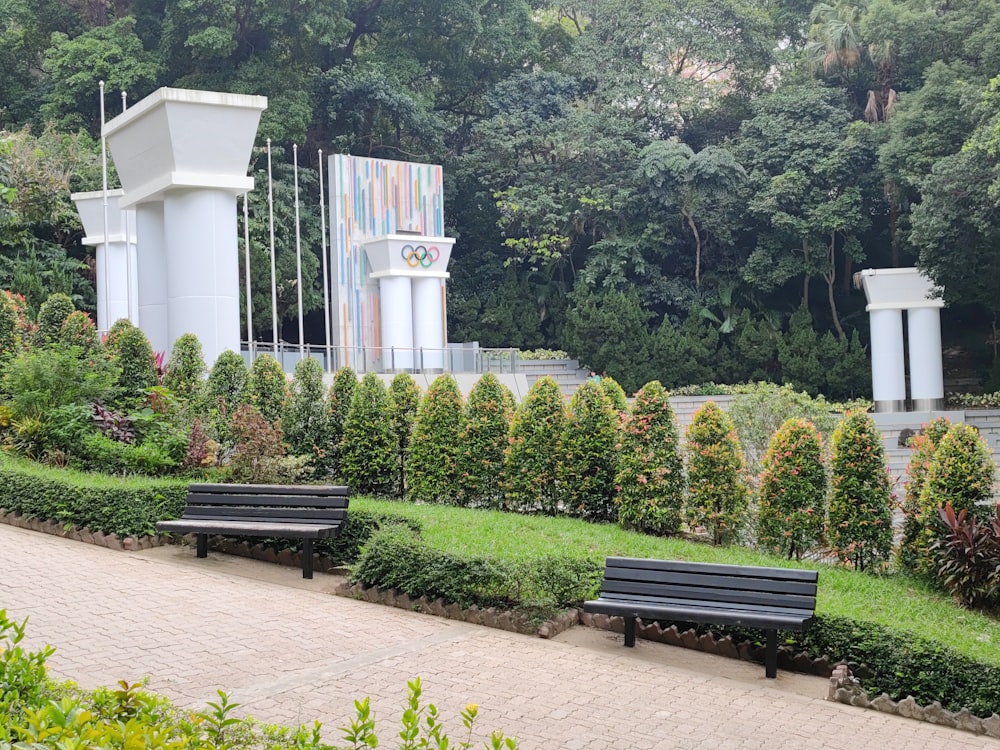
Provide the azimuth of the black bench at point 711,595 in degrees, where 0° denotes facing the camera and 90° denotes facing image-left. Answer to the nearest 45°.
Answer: approximately 45°

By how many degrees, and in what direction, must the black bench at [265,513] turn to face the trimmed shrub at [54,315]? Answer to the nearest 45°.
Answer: approximately 135° to its right

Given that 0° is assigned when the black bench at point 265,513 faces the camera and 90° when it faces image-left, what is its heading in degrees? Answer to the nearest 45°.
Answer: approximately 45°

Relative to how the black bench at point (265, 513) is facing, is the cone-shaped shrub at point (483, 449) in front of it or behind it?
behind

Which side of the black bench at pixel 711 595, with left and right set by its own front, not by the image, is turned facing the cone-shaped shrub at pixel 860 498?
back

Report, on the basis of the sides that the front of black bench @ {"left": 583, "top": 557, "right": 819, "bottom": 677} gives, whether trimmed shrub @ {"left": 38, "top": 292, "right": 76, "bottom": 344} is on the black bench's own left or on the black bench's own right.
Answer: on the black bench's own right

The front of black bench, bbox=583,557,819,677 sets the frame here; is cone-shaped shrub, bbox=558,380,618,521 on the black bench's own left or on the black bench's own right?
on the black bench's own right

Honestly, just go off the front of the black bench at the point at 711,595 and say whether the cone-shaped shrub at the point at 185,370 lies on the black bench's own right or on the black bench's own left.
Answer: on the black bench's own right
